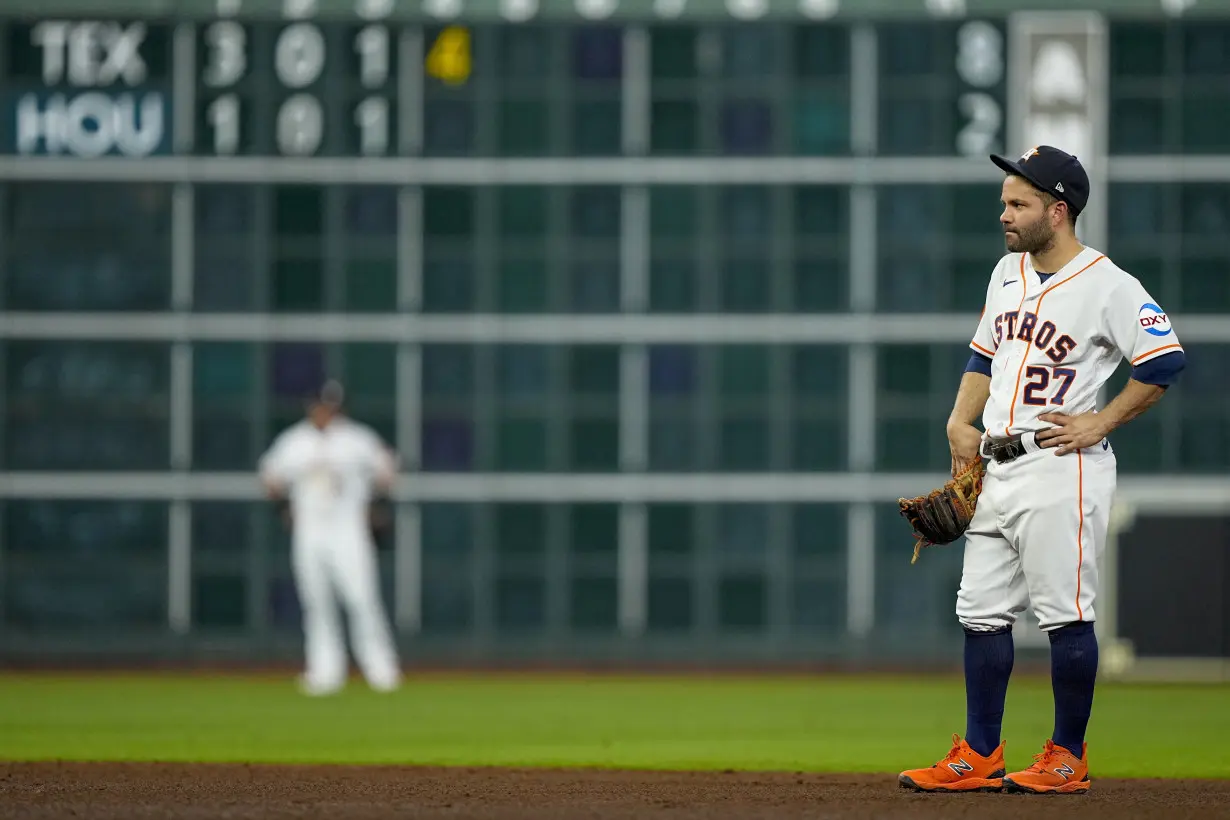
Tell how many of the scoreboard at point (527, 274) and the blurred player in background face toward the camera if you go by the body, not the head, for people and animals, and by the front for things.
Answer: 2

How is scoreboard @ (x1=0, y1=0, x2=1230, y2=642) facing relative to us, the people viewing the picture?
facing the viewer

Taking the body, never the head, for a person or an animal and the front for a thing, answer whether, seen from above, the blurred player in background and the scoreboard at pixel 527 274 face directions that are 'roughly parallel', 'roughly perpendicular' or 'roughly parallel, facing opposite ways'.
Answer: roughly parallel

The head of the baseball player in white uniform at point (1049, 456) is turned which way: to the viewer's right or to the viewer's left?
to the viewer's left

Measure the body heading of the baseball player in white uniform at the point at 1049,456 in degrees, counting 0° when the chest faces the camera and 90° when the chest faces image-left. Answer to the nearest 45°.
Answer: approximately 45°

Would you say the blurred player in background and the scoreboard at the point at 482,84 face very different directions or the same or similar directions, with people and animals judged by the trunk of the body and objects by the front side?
same or similar directions

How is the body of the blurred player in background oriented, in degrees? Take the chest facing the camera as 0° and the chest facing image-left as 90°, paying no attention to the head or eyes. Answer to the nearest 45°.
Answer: approximately 0°

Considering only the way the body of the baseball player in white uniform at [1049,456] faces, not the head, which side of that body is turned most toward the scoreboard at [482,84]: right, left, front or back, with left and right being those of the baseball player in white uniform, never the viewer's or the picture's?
right
